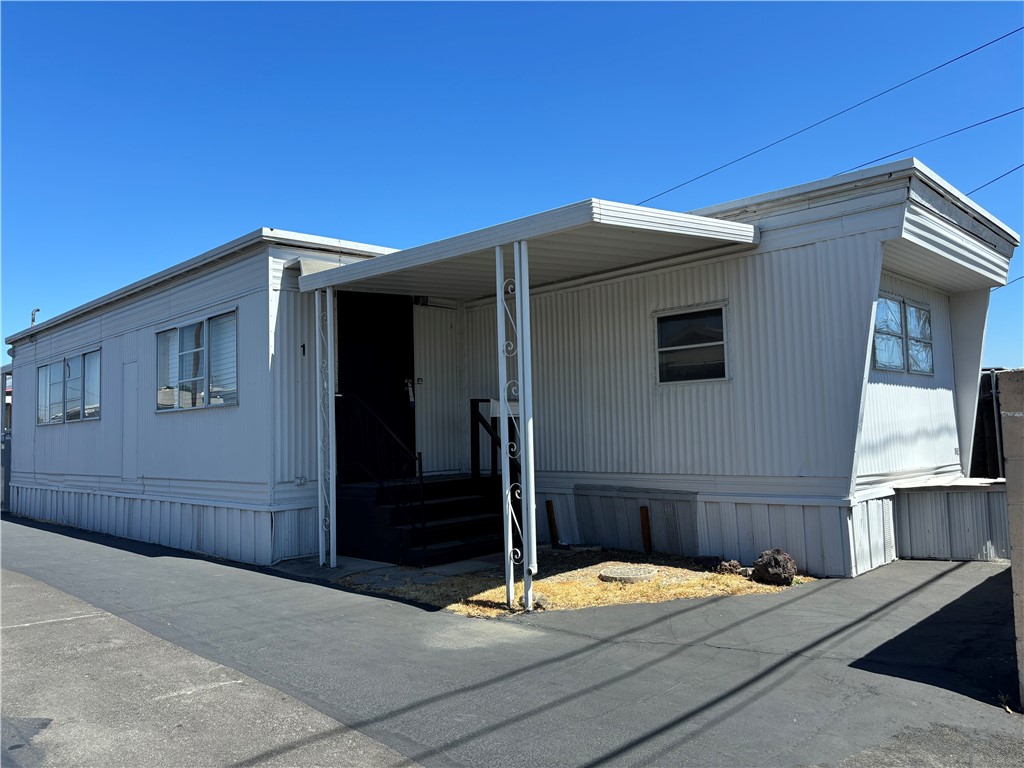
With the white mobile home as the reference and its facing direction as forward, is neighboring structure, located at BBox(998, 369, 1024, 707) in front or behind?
in front
